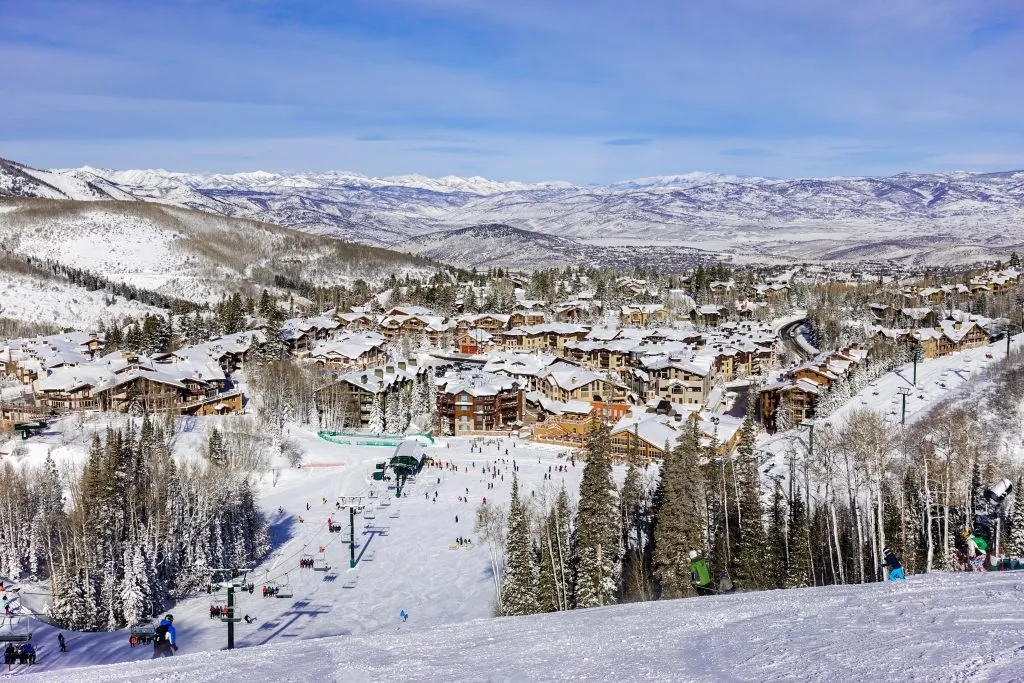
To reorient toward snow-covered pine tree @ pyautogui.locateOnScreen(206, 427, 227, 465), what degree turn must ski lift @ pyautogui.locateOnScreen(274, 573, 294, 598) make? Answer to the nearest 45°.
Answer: approximately 135° to its right

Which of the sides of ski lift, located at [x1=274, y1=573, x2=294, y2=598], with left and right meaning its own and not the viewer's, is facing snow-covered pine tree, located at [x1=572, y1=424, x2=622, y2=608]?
left

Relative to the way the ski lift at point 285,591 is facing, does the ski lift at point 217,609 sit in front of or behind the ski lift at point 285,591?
in front

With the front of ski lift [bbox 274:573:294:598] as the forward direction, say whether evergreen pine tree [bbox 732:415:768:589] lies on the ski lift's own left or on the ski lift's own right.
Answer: on the ski lift's own left

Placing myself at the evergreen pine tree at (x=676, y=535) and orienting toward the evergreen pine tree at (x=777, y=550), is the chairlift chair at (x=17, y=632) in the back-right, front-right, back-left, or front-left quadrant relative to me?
back-right

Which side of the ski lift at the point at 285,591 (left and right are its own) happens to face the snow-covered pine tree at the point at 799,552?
left

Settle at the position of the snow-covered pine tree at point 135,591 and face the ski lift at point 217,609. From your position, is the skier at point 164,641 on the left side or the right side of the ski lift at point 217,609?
right

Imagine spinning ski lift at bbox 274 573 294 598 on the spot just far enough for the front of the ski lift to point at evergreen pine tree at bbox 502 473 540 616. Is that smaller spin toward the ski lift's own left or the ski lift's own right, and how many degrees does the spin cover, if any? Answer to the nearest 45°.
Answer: approximately 90° to the ski lift's own left

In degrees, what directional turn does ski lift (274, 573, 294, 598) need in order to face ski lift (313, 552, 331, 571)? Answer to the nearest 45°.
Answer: approximately 180°

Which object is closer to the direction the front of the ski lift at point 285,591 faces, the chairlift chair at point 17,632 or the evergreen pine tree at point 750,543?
the chairlift chair
